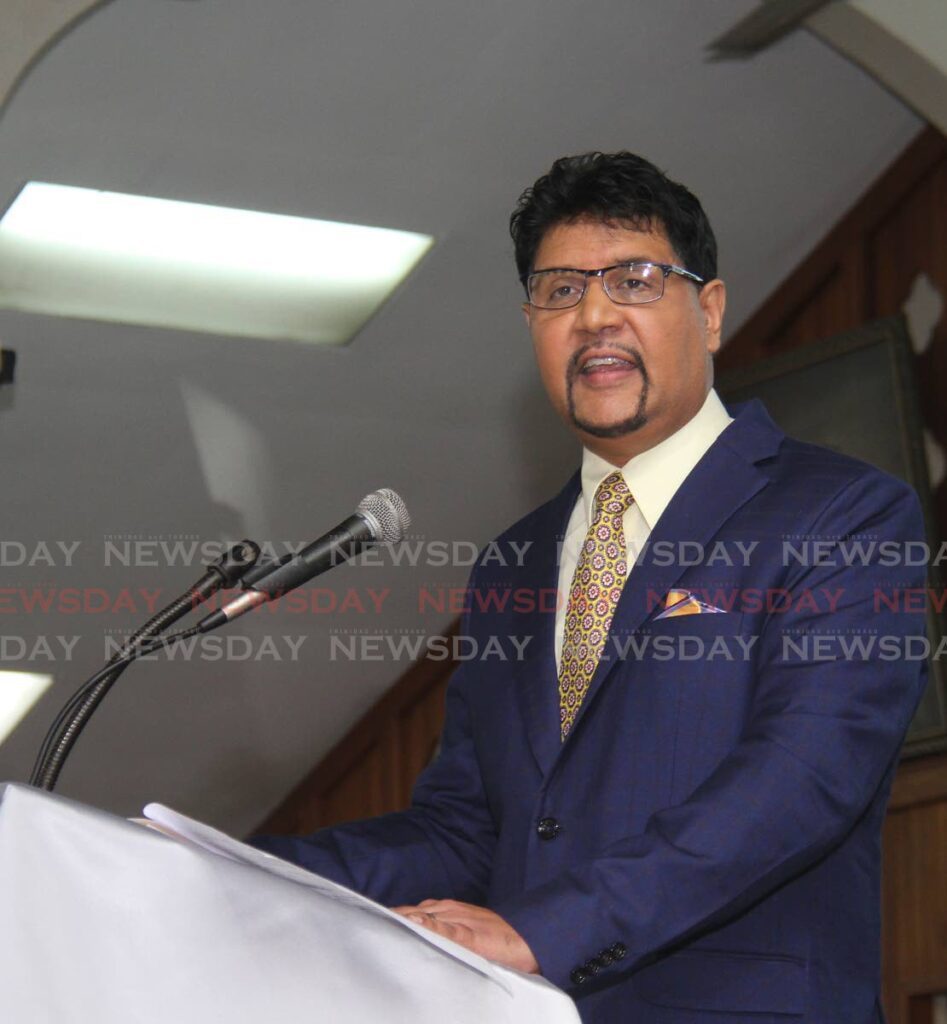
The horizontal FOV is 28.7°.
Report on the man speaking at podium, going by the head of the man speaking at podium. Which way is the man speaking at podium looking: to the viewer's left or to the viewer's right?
to the viewer's left

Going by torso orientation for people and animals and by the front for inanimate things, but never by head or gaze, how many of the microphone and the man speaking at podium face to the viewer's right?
1

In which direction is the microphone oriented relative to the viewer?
to the viewer's right

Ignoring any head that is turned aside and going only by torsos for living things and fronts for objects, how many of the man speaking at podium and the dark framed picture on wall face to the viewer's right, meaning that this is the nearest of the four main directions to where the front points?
0

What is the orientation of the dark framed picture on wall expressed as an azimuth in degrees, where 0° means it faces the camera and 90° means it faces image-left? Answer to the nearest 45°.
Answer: approximately 45°

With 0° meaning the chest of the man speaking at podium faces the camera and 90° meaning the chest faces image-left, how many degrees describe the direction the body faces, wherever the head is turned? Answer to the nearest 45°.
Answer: approximately 45°

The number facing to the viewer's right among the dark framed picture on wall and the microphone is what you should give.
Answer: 1

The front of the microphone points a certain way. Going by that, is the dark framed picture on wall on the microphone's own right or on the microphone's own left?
on the microphone's own left

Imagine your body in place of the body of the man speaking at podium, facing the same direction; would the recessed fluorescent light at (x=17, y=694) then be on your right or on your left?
on your right

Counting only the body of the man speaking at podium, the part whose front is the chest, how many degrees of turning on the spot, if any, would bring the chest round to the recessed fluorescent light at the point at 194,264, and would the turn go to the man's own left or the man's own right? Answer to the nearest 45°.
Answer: approximately 90° to the man's own right

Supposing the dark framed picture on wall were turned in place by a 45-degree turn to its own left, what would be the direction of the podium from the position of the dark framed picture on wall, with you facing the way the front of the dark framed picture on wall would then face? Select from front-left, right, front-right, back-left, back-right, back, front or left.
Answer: front
